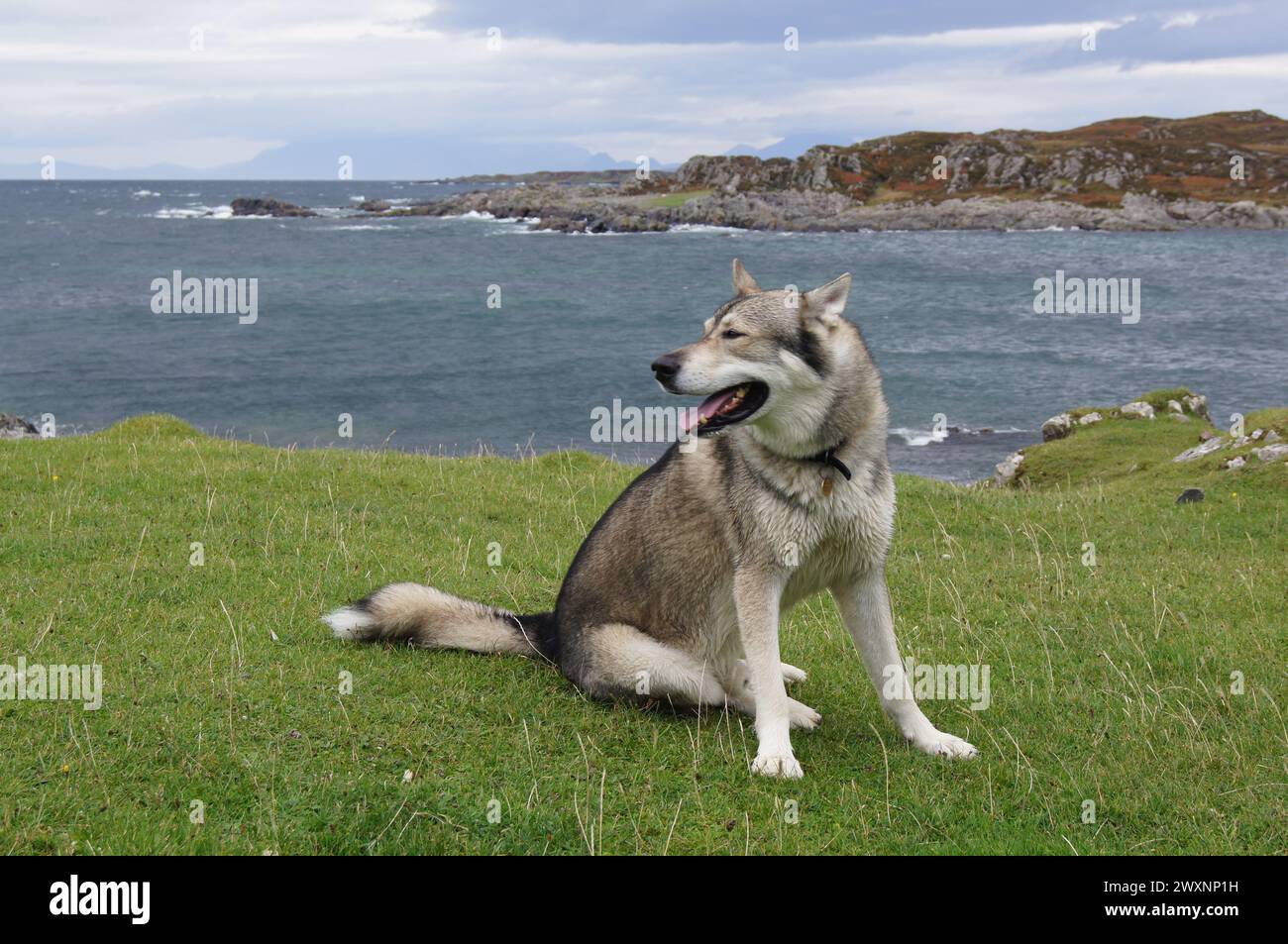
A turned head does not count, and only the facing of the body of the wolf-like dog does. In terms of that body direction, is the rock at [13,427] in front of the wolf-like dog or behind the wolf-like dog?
behind

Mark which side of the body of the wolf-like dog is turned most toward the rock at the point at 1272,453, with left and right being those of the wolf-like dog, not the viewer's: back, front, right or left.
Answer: left

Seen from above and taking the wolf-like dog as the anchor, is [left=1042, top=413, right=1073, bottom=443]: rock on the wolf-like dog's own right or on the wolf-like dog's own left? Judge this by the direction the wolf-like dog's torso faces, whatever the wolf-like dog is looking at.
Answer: on the wolf-like dog's own left

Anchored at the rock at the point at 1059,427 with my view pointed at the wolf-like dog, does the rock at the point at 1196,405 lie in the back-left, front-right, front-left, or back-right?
back-left

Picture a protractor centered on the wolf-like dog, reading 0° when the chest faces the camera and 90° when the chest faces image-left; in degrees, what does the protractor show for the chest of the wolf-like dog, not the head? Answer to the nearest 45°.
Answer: approximately 315°

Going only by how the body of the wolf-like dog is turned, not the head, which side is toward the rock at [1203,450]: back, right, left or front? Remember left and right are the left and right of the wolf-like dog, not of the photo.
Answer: left
